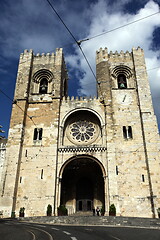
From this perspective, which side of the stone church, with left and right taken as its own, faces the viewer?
front
